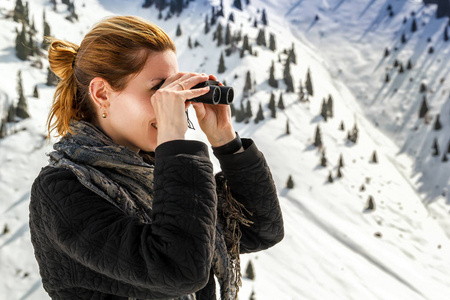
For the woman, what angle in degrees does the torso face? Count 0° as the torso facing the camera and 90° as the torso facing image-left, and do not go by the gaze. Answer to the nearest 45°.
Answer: approximately 270°

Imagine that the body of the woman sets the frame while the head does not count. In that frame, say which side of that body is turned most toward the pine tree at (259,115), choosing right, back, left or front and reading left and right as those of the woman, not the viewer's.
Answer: left

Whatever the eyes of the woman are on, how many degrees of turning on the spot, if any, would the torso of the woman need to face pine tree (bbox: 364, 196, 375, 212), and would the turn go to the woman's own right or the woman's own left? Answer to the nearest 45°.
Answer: approximately 45° to the woman's own left

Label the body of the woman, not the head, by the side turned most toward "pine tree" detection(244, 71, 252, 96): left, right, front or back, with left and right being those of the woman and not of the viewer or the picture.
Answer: left

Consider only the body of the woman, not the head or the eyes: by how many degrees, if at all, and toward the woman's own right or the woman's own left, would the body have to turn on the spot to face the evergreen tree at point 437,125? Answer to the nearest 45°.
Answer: approximately 45° to the woman's own left

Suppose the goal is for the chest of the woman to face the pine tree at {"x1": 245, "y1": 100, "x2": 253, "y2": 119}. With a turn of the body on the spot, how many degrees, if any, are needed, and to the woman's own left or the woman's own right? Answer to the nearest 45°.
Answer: approximately 90° to the woman's own left

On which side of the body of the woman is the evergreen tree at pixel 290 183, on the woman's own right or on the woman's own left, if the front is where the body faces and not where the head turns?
on the woman's own left
